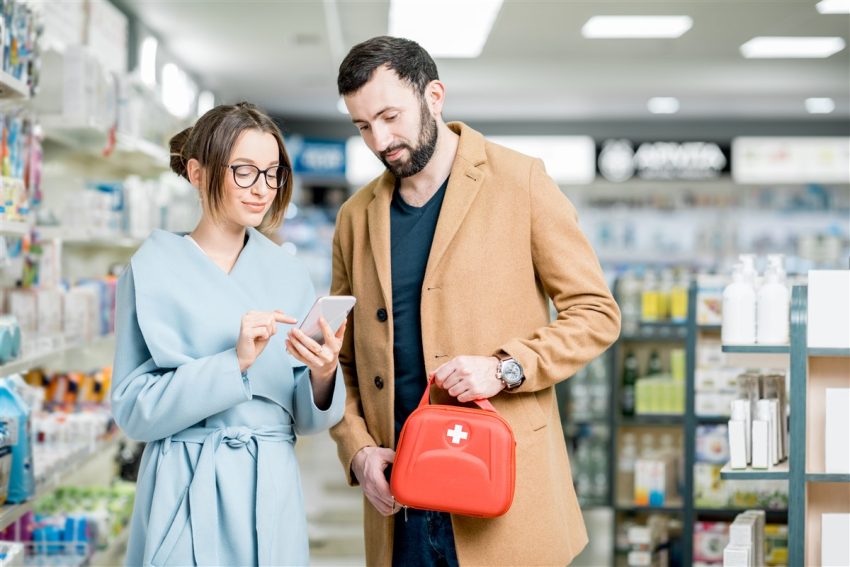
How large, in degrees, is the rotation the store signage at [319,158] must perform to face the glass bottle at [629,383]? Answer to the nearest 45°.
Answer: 0° — it already faces it

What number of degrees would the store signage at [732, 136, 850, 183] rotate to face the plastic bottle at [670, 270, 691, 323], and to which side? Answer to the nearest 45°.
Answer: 0° — it already faces it

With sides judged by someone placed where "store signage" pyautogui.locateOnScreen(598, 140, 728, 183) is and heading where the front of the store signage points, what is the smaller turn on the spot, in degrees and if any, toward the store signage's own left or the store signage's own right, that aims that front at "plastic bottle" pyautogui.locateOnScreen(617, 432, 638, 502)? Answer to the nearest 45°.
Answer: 0° — it already faces it

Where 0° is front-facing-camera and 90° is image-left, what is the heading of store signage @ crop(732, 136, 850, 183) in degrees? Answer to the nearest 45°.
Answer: approximately 0°

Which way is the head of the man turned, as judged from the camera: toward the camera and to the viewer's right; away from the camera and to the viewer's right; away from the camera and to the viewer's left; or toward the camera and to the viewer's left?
toward the camera and to the viewer's left

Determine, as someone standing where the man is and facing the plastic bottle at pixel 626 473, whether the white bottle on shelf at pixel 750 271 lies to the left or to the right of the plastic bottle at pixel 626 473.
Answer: right

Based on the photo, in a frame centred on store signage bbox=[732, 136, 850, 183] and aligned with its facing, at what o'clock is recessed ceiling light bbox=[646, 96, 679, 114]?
The recessed ceiling light is roughly at 2 o'clock from the store signage.

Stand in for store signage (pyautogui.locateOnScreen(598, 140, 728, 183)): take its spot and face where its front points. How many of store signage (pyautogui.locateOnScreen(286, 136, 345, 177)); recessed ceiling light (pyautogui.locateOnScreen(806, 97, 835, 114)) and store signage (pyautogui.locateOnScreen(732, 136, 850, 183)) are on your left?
2

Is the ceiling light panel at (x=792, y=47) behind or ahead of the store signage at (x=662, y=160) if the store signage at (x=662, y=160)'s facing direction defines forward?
ahead

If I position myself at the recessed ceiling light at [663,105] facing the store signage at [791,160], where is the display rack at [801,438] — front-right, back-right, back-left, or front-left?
back-right

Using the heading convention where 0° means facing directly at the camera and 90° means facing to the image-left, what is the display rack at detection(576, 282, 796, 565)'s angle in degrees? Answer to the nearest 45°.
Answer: approximately 0°

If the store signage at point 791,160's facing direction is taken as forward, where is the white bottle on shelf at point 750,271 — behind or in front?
in front
